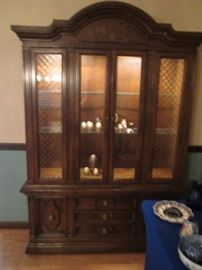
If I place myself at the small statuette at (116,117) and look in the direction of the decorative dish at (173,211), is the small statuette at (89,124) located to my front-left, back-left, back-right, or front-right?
back-right

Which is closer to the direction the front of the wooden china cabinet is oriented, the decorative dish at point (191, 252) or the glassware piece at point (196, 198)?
the decorative dish

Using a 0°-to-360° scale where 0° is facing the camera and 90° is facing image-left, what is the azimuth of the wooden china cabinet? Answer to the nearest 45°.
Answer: approximately 0°

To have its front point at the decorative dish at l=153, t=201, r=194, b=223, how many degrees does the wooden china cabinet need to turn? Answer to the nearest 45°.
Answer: approximately 45° to its left
